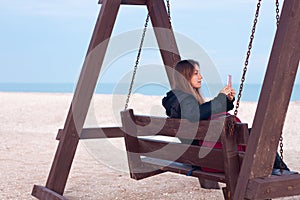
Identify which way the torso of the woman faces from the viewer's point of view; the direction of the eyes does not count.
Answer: to the viewer's right

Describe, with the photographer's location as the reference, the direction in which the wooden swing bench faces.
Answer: facing away from the viewer and to the right of the viewer
